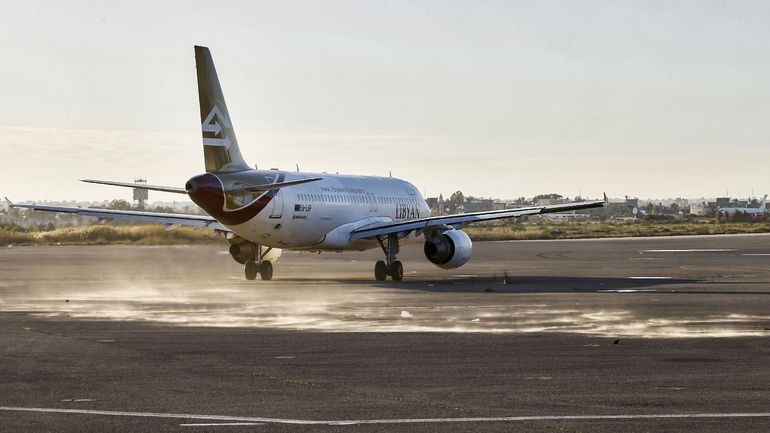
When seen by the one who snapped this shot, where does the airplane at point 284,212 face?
facing away from the viewer and to the right of the viewer
